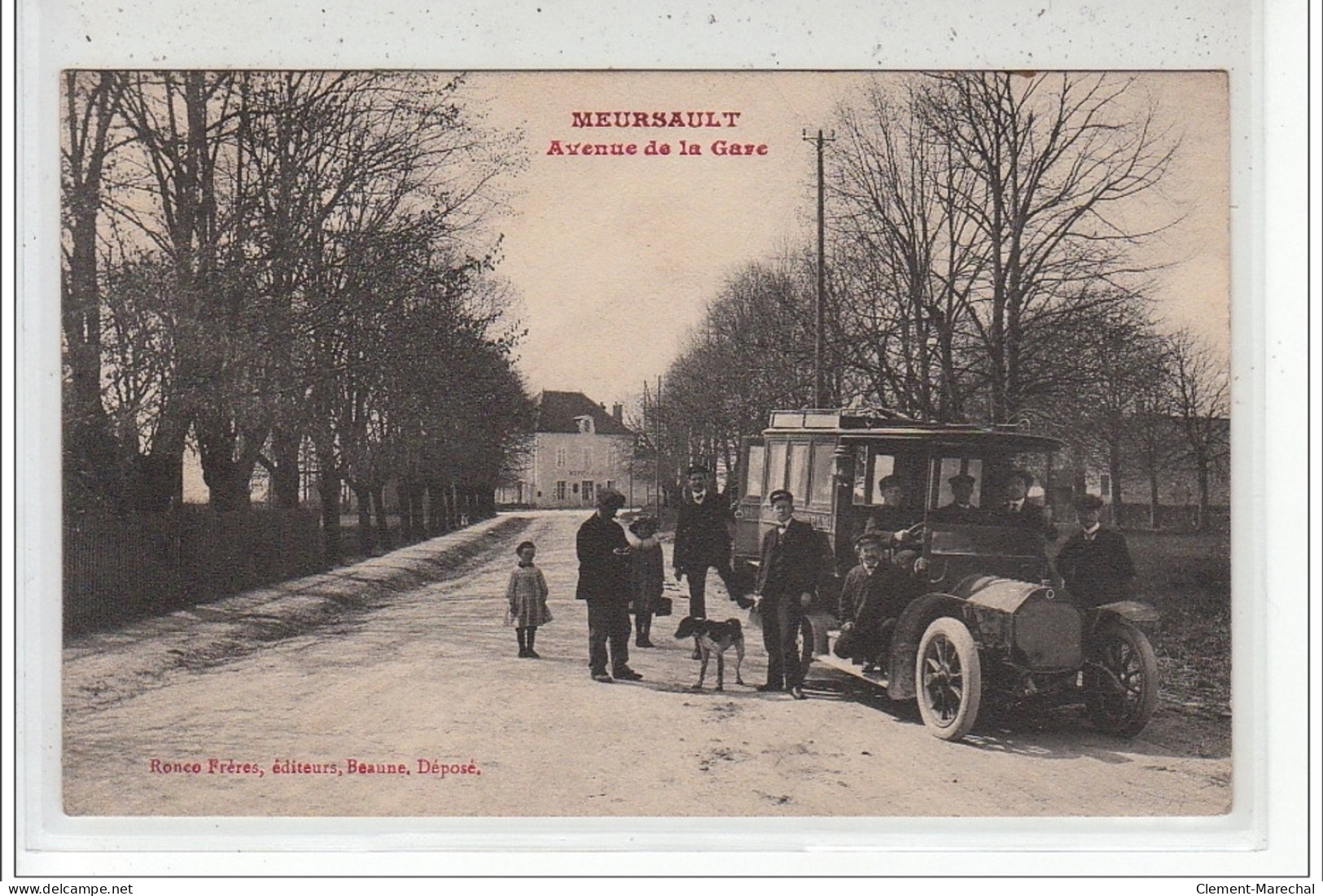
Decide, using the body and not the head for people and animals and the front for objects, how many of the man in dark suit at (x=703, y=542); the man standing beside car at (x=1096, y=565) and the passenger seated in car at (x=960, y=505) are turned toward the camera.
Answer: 3

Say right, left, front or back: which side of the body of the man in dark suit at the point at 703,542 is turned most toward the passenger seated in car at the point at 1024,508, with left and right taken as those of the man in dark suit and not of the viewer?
left

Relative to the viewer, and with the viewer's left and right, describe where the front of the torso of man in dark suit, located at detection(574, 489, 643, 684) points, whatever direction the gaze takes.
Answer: facing the viewer and to the right of the viewer

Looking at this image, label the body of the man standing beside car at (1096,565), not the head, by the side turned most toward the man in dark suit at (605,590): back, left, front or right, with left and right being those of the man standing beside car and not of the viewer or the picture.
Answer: right

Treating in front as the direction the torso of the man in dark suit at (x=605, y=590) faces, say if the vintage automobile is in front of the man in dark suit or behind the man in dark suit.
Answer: in front
